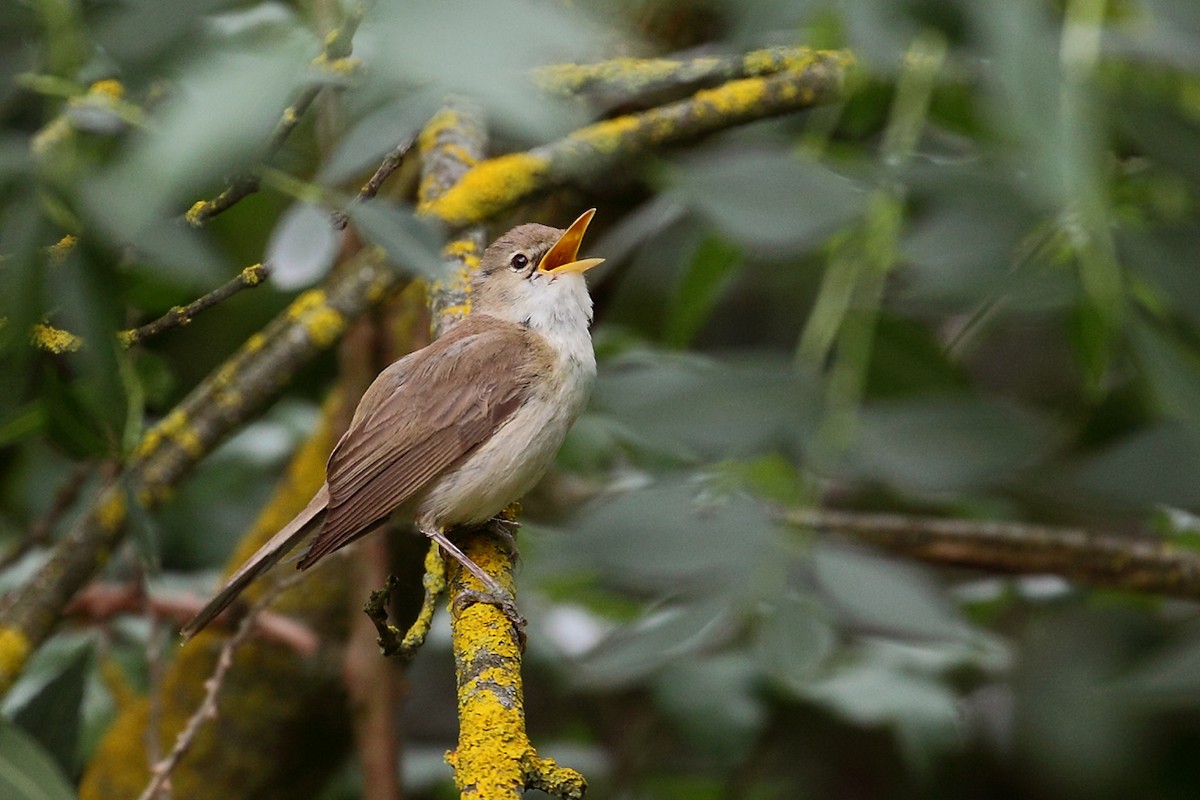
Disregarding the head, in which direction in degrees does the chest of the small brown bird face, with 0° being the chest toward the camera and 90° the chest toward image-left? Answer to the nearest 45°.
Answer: approximately 270°

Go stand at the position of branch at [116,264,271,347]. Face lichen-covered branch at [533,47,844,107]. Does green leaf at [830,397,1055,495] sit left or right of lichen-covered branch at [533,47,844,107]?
right

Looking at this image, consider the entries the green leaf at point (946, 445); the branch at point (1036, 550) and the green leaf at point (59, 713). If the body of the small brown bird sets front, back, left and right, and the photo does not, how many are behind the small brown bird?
1

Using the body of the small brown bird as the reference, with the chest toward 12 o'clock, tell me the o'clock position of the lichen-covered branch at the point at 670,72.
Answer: The lichen-covered branch is roughly at 10 o'clock from the small brown bird.

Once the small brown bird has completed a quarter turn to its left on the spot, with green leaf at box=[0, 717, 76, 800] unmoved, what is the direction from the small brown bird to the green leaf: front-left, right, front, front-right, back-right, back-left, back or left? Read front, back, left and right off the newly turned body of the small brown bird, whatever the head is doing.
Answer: back-left

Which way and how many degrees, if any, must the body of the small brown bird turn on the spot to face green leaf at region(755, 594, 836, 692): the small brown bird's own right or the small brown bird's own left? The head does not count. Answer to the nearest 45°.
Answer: approximately 45° to the small brown bird's own left
